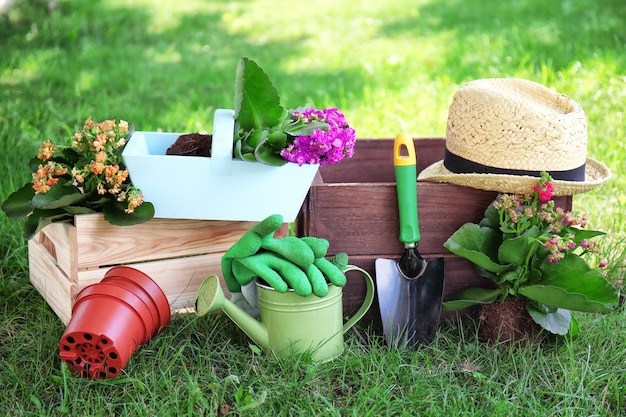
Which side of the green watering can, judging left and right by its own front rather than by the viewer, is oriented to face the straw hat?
back

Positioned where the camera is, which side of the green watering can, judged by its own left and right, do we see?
left

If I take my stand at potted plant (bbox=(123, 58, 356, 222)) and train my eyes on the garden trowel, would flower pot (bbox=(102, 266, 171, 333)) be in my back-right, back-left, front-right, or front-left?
back-right

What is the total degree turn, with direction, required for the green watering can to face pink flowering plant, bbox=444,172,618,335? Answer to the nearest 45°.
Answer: approximately 180°
